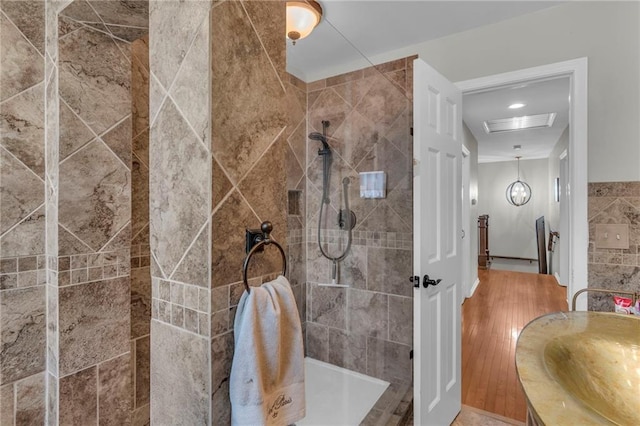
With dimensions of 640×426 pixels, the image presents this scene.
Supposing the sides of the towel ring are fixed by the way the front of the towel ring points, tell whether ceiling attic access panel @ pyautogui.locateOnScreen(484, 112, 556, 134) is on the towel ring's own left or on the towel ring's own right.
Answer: on the towel ring's own left

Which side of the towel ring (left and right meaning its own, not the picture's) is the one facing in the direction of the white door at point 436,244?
left

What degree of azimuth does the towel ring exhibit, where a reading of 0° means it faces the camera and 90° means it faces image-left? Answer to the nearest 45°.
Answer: approximately 315°

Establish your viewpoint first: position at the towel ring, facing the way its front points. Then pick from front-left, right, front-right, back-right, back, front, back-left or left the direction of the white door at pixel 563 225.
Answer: left

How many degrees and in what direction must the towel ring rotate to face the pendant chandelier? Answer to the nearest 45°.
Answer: approximately 90° to its left
